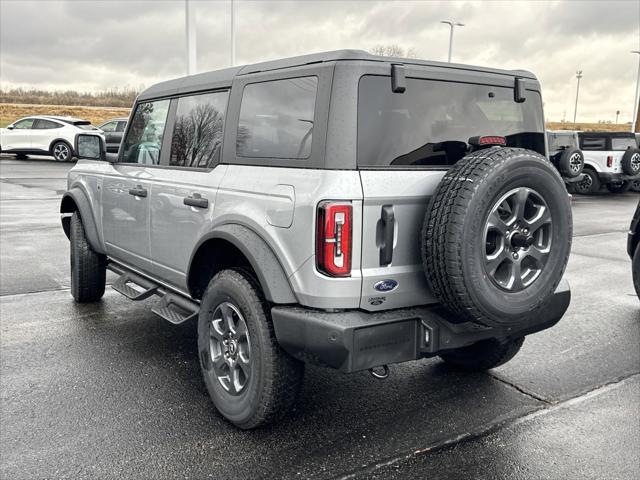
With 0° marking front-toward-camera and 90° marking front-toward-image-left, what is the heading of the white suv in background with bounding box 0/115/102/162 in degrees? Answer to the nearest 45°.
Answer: approximately 135°

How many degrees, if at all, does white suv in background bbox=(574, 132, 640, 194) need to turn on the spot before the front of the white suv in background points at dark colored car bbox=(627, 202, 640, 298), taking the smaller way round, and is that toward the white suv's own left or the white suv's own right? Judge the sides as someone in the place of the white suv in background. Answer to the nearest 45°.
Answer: approximately 135° to the white suv's own left

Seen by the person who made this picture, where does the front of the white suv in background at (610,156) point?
facing away from the viewer and to the left of the viewer

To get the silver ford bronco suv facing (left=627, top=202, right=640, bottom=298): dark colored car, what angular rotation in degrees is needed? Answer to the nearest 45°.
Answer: approximately 90° to its right

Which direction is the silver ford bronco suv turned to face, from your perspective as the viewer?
facing away from the viewer and to the left of the viewer

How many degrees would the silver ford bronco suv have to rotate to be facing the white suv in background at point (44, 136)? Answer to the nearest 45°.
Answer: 0° — it already faces it

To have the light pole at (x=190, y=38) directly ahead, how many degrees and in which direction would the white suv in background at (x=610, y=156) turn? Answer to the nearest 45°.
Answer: approximately 90° to its left

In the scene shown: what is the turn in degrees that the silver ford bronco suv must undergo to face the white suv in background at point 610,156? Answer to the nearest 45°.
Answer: approximately 90° to its right
